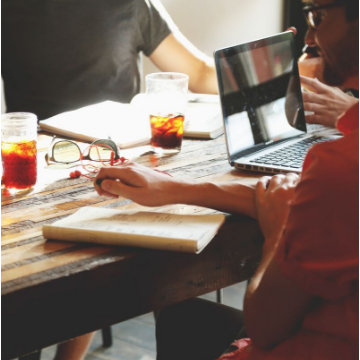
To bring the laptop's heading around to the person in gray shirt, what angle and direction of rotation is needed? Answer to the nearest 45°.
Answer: approximately 180°

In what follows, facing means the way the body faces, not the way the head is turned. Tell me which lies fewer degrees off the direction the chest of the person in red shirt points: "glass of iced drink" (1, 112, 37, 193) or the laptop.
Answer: the glass of iced drink

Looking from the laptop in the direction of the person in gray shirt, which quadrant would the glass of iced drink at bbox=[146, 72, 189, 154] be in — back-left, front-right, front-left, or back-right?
front-left

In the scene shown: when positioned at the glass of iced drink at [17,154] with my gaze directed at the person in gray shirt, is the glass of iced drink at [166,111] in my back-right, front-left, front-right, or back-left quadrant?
front-right

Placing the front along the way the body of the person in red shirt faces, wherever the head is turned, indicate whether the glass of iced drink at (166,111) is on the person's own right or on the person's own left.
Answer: on the person's own right

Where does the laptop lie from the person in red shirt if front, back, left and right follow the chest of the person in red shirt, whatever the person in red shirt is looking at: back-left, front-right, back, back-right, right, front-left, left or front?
right

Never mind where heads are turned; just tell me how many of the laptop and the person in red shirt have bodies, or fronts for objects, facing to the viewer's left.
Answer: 1

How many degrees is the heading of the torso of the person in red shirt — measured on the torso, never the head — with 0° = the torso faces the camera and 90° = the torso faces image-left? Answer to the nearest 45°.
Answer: approximately 90°

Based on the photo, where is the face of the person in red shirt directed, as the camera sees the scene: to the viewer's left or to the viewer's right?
to the viewer's left

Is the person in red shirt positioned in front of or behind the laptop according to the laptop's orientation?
in front
